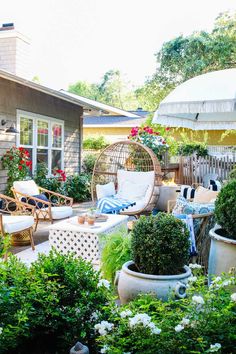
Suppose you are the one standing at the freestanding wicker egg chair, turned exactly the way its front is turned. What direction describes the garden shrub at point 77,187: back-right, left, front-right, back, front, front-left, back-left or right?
right

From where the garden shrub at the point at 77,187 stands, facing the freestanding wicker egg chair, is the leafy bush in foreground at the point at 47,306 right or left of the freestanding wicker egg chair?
right

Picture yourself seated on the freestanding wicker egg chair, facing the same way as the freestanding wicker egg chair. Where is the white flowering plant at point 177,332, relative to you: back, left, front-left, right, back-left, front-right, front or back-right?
front-left

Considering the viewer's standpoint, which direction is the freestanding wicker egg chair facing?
facing the viewer and to the left of the viewer

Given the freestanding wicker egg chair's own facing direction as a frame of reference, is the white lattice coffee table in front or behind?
in front

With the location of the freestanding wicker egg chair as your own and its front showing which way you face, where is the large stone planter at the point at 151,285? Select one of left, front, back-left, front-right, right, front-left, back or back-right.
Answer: front-left

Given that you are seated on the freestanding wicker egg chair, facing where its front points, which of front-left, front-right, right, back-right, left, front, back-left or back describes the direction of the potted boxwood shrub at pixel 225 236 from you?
front-left

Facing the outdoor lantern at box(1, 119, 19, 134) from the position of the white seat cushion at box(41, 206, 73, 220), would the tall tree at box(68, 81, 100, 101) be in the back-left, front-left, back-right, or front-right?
front-right

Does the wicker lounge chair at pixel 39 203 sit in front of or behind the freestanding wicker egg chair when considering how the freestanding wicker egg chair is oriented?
in front

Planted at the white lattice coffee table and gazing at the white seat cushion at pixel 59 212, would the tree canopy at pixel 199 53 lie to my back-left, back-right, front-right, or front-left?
front-right

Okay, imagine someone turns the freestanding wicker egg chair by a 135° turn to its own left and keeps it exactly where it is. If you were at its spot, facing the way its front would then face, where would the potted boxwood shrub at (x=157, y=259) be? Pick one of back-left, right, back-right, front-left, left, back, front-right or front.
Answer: right

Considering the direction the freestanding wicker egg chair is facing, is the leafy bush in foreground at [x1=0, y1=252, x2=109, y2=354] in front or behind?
in front

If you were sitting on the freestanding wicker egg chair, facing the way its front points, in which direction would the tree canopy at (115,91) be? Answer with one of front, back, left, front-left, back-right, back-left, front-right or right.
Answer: back-right

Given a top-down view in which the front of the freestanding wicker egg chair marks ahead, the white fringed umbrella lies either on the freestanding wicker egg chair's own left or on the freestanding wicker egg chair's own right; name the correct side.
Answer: on the freestanding wicker egg chair's own left

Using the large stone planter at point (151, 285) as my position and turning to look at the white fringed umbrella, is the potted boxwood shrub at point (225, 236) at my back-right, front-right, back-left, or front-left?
front-right
